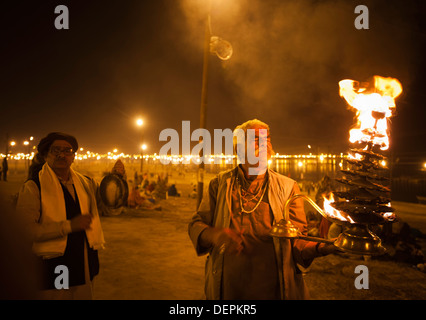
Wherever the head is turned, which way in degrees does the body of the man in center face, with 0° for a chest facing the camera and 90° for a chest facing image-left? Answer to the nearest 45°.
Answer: approximately 0°

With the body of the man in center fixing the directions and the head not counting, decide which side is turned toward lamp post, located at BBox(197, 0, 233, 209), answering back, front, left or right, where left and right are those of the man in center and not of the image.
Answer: back
